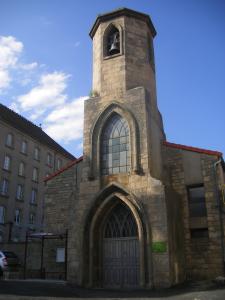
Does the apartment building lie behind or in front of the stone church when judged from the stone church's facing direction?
behind

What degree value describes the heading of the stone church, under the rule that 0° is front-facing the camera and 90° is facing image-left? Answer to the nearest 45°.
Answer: approximately 0°
